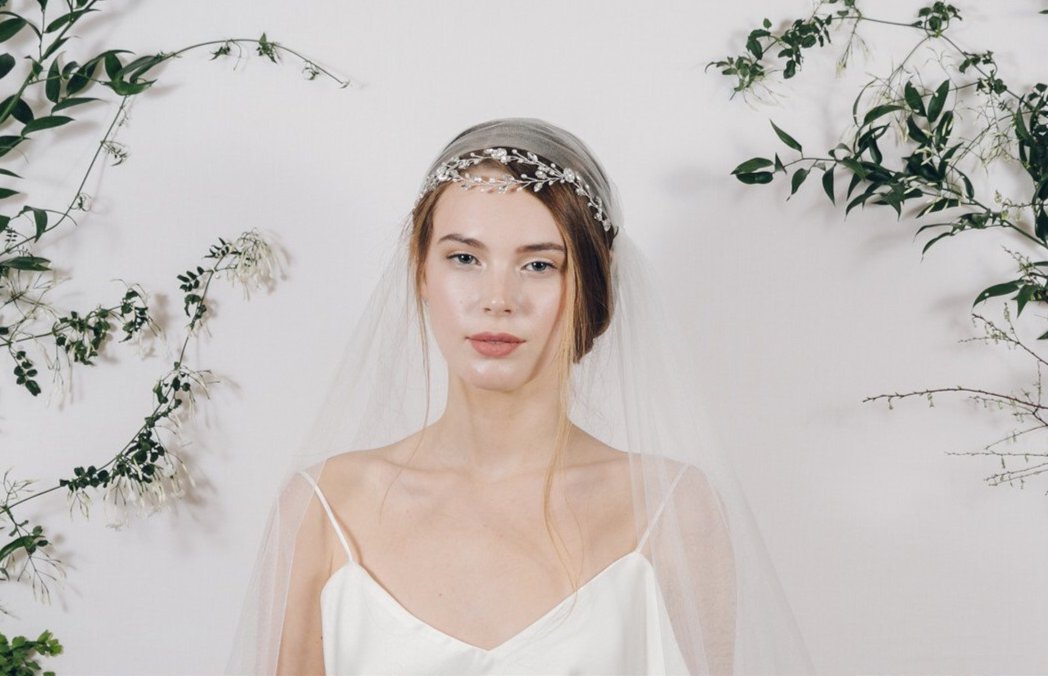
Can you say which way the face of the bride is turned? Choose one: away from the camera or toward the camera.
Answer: toward the camera

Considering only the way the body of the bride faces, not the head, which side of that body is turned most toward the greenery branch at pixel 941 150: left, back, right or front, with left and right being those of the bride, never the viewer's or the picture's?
left

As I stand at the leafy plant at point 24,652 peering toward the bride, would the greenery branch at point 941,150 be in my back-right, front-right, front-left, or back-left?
front-left

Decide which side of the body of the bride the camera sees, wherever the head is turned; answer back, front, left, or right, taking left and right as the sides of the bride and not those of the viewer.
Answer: front

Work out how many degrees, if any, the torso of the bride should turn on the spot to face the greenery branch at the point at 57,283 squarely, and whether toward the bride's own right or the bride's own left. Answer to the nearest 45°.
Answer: approximately 135° to the bride's own right

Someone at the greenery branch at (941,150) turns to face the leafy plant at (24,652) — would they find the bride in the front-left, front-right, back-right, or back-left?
front-left

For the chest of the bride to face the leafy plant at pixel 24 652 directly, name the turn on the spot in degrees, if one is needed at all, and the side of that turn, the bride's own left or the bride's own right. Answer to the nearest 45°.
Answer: approximately 135° to the bride's own right
